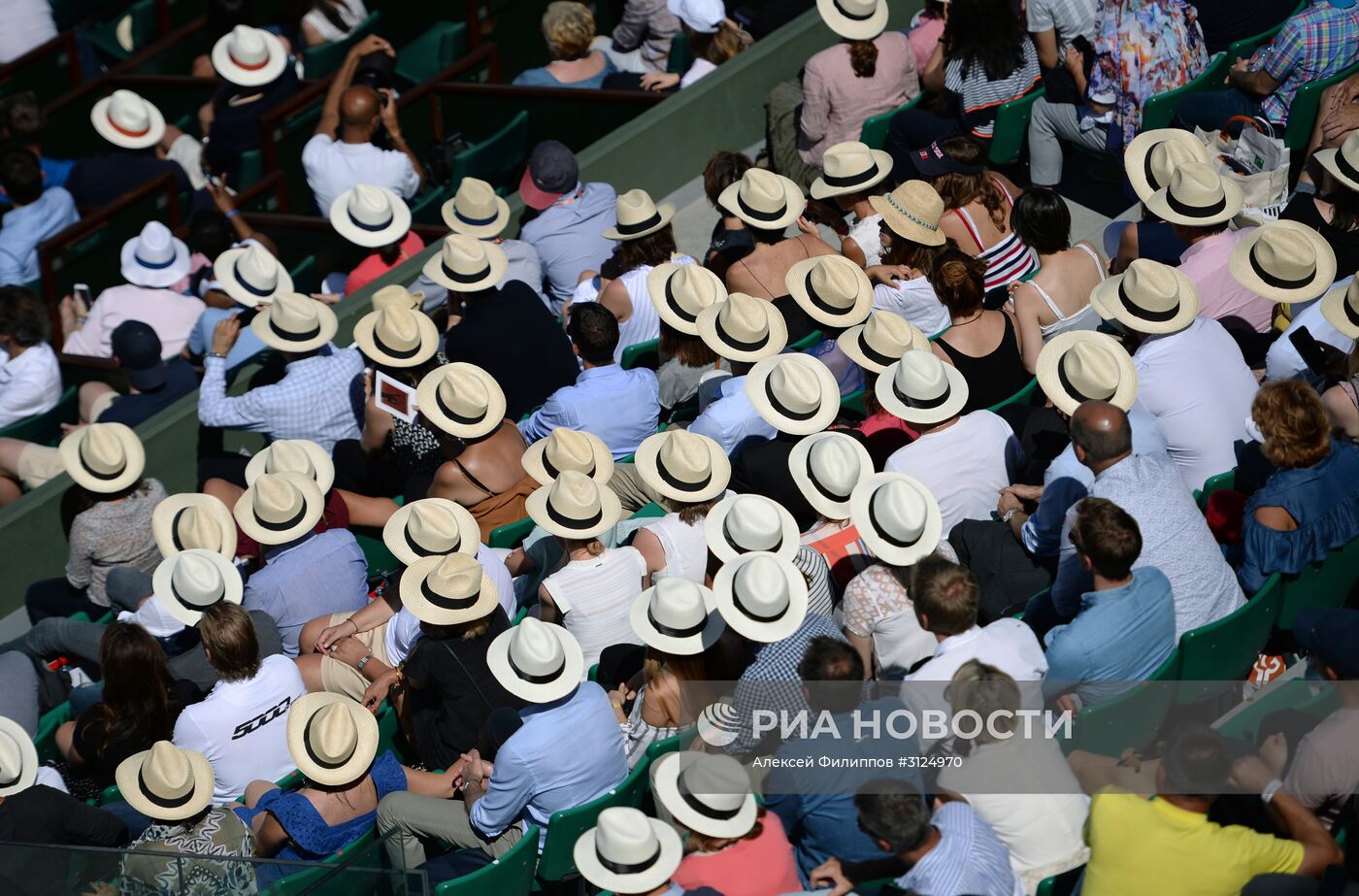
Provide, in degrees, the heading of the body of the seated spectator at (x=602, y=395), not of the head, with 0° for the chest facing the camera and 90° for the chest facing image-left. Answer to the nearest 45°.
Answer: approximately 135°

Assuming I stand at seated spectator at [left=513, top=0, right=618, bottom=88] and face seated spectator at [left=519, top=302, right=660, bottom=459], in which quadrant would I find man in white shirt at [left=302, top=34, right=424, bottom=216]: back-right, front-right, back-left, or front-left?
front-right

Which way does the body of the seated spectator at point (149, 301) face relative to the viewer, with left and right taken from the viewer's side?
facing away from the viewer

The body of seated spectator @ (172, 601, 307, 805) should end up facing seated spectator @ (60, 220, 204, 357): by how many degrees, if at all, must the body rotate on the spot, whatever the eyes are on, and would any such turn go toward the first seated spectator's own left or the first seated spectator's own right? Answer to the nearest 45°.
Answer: approximately 45° to the first seated spectator's own right

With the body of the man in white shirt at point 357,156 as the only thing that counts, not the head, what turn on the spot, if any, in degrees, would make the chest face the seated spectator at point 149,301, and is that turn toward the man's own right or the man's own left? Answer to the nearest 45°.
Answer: approximately 90° to the man's own left

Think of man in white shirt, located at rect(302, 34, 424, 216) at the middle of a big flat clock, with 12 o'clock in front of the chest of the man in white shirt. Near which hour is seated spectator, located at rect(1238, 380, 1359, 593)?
The seated spectator is roughly at 5 o'clock from the man in white shirt.

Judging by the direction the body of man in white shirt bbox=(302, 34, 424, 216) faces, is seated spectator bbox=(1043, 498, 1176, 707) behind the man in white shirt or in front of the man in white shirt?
behind

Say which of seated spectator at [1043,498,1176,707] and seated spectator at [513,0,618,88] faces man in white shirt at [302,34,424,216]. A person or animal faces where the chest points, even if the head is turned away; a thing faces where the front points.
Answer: seated spectator at [1043,498,1176,707]

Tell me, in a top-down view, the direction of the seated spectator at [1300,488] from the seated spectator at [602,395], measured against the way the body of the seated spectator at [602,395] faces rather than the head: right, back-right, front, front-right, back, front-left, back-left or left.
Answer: back

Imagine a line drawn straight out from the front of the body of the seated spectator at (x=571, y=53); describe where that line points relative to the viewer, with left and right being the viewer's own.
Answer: facing away from the viewer

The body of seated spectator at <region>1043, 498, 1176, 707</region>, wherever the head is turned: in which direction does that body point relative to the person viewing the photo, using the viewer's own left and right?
facing away from the viewer and to the left of the viewer

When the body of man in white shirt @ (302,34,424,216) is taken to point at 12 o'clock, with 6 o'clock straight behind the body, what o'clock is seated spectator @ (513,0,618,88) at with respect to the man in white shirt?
The seated spectator is roughly at 2 o'clock from the man in white shirt.

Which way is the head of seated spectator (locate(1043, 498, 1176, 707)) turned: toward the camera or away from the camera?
away from the camera

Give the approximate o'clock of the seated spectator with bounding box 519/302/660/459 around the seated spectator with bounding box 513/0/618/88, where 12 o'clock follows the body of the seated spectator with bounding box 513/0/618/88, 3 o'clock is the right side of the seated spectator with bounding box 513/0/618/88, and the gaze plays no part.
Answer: the seated spectator with bounding box 519/302/660/459 is roughly at 6 o'clock from the seated spectator with bounding box 513/0/618/88.

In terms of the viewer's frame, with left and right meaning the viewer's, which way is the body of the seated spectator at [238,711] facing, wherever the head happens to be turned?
facing away from the viewer and to the left of the viewer
